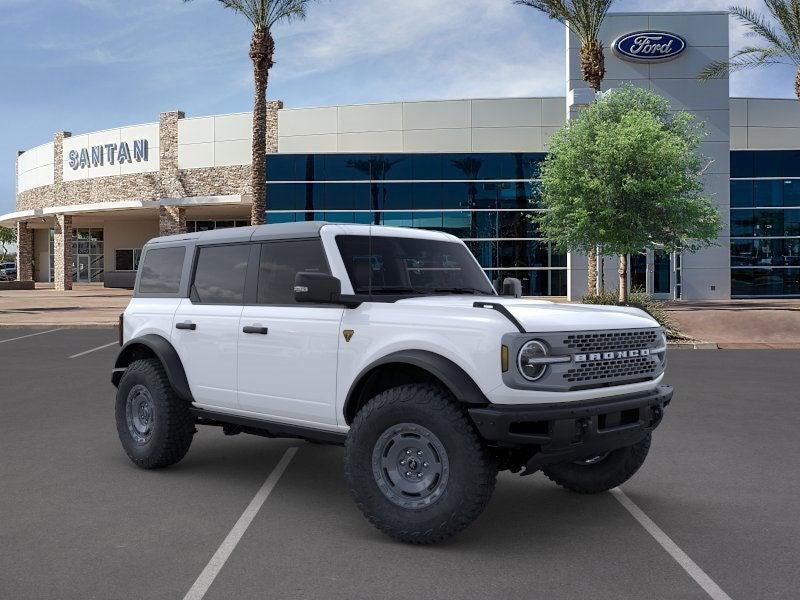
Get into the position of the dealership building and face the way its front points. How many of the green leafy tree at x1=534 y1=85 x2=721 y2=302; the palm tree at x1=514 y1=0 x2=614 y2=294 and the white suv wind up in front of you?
3

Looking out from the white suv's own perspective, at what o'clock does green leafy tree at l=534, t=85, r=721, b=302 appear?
The green leafy tree is roughly at 8 o'clock from the white suv.

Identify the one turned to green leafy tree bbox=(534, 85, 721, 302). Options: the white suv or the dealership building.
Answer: the dealership building

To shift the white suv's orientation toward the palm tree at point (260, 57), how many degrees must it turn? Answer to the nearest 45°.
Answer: approximately 135° to its left

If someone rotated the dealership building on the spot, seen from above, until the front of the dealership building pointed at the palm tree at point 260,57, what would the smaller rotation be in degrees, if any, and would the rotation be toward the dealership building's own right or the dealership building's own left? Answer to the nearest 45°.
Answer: approximately 45° to the dealership building's own right

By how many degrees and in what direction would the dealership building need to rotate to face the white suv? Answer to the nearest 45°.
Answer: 0° — it already faces it

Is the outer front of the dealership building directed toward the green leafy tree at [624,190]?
yes

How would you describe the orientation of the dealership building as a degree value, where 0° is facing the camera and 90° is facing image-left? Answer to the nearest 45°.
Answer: approximately 0°

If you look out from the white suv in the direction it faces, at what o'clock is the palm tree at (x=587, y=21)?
The palm tree is roughly at 8 o'clock from the white suv.
